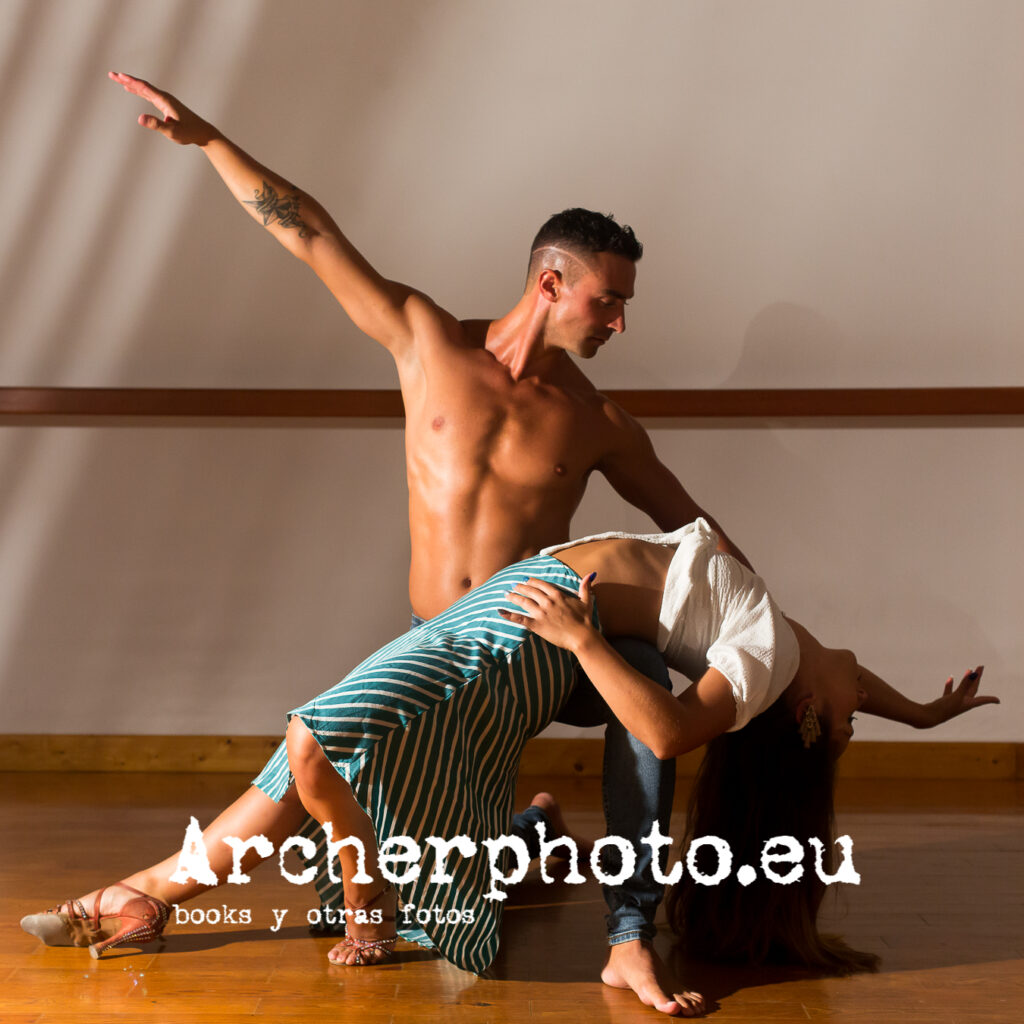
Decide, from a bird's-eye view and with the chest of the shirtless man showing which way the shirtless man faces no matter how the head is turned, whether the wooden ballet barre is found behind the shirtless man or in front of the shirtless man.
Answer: behind

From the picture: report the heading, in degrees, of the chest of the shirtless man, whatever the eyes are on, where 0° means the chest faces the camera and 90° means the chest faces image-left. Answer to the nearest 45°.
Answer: approximately 0°
